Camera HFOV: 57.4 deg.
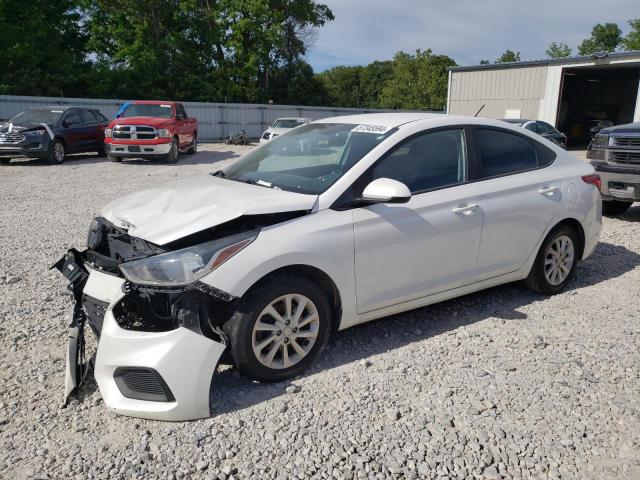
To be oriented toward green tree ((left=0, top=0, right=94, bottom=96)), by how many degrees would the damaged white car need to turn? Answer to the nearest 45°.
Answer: approximately 90° to its right

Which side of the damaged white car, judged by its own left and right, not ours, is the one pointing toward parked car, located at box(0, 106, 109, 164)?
right

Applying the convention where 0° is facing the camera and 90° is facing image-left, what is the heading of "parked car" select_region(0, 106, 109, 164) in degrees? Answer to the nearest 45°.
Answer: approximately 45°

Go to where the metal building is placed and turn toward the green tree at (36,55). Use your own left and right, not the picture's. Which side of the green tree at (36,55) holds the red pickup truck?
left

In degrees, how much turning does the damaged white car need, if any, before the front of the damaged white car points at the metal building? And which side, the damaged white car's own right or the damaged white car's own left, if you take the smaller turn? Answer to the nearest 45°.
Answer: approximately 180°

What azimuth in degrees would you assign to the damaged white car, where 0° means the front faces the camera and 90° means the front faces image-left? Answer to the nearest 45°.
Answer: approximately 45°

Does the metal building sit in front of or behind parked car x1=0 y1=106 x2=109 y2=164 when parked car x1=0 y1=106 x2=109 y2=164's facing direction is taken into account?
behind

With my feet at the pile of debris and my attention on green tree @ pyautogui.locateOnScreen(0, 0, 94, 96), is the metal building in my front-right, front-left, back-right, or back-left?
back-right

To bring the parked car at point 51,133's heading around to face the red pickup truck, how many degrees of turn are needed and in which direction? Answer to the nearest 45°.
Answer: approximately 135° to its left

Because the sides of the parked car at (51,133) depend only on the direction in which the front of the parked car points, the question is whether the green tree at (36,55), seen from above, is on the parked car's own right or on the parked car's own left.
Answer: on the parked car's own right

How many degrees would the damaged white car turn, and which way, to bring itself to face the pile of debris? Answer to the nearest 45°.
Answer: approximately 135° to its right
